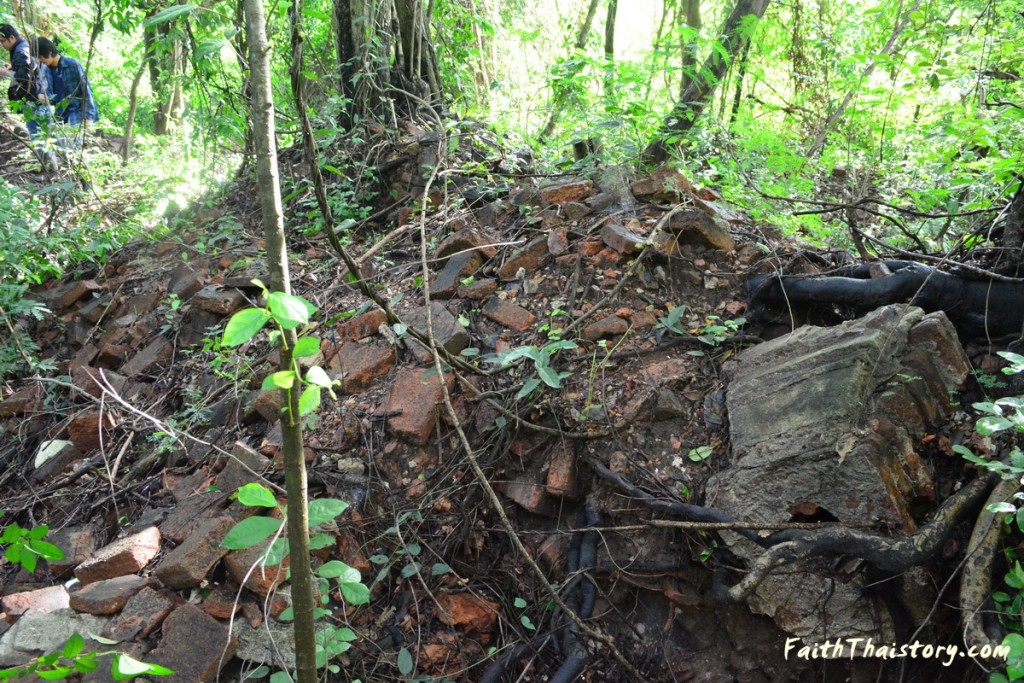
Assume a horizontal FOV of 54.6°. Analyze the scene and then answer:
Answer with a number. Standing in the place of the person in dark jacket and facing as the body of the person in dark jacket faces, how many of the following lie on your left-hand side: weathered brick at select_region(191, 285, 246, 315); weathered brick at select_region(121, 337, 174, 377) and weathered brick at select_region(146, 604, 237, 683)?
3

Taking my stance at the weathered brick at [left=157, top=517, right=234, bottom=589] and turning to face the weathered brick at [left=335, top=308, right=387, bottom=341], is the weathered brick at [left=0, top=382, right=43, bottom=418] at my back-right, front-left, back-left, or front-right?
front-left

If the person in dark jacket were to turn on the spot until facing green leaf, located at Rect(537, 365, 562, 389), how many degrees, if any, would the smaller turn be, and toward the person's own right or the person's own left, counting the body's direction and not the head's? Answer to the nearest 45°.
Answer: approximately 90° to the person's own left

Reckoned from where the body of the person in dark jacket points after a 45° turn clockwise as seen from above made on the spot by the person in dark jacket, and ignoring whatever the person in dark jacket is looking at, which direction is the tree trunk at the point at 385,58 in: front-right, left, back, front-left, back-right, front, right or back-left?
back

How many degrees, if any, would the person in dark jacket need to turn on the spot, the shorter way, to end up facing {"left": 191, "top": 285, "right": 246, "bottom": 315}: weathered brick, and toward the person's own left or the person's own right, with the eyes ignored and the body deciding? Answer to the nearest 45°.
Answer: approximately 90° to the person's own left

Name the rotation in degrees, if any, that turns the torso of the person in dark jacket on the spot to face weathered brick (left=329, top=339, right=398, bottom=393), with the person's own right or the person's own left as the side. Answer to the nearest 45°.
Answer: approximately 90° to the person's own left

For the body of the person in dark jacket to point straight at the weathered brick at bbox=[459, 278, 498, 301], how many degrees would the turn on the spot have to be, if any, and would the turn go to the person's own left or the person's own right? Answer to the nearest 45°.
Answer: approximately 90° to the person's own left

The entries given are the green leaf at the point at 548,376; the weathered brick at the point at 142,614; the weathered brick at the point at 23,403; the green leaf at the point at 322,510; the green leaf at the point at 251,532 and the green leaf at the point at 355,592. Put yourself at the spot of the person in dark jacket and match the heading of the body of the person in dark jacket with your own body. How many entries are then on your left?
6

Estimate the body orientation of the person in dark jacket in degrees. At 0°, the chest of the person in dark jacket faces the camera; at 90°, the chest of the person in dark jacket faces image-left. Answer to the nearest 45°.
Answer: approximately 90°
